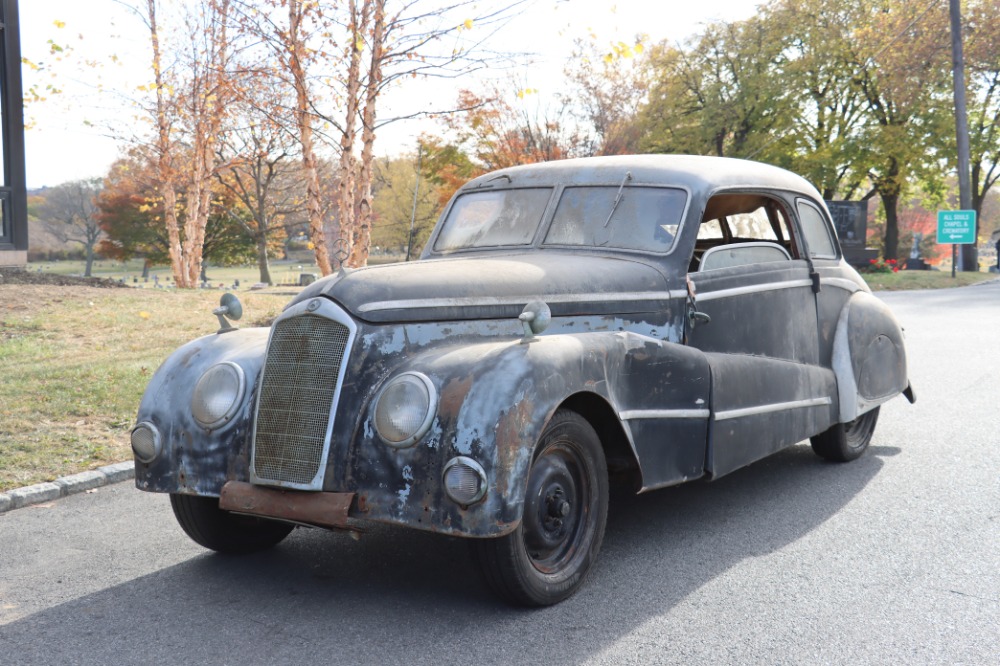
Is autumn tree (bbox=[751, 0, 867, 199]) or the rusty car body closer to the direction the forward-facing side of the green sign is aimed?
the rusty car body

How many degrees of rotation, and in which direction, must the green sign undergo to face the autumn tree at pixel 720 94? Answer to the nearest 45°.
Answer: approximately 135° to its right

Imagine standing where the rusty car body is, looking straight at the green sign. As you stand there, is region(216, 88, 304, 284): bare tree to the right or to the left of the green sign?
left

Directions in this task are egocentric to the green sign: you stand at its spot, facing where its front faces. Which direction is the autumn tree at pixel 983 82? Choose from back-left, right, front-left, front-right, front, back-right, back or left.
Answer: back

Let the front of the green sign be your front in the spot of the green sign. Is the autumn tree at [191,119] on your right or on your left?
on your right

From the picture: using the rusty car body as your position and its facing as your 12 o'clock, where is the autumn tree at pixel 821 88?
The autumn tree is roughly at 5 o'clock from the rusty car body.

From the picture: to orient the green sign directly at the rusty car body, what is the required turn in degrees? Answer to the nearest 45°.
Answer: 0° — it already faces it

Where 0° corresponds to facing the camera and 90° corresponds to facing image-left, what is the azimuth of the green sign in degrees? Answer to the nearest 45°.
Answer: approximately 0°

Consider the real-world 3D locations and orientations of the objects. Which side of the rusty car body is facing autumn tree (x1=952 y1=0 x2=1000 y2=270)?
back

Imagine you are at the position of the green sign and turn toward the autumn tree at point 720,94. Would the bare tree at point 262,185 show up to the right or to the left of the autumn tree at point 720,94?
left
